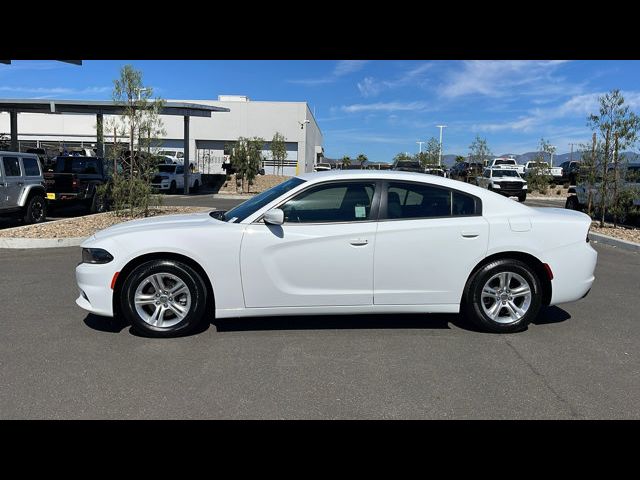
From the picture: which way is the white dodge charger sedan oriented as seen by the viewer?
to the viewer's left

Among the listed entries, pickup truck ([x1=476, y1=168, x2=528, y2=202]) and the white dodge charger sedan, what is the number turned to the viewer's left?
1

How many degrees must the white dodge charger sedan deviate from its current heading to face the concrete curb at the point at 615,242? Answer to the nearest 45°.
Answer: approximately 135° to its right

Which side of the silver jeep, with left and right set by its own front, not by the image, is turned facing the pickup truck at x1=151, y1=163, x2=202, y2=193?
back

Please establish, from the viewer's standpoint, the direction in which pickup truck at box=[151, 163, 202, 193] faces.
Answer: facing the viewer and to the left of the viewer

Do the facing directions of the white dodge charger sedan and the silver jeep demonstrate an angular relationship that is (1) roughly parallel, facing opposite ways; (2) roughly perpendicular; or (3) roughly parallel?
roughly perpendicular

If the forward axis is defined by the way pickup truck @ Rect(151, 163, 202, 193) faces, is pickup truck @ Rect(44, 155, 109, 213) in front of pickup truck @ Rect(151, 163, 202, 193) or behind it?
in front

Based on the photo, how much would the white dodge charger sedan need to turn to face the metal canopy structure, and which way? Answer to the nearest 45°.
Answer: approximately 45° to its right

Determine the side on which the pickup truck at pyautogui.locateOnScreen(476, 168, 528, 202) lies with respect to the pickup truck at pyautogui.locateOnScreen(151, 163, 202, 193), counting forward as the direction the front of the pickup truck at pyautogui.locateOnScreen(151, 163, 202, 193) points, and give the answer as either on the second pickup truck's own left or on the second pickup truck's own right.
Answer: on the second pickup truck's own left

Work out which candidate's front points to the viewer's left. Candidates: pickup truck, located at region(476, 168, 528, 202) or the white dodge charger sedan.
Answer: the white dodge charger sedan

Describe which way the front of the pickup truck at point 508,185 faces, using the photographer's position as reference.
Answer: facing the viewer and to the right of the viewer
